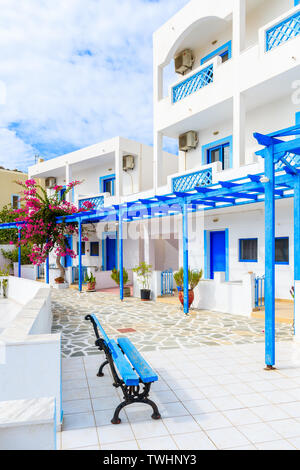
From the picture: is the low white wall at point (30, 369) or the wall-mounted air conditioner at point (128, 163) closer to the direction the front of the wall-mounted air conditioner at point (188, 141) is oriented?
the low white wall

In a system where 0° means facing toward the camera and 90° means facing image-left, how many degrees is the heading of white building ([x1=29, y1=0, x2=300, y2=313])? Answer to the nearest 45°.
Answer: approximately 45°

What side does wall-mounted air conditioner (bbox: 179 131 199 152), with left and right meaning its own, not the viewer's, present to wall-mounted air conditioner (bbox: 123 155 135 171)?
right

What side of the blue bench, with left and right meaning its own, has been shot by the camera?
right

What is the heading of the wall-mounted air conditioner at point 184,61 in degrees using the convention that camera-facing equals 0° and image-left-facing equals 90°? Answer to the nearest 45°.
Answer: approximately 45°

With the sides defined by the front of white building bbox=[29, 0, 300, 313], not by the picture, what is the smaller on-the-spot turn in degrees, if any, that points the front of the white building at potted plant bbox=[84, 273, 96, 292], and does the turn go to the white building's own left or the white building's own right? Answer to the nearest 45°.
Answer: approximately 90° to the white building's own right

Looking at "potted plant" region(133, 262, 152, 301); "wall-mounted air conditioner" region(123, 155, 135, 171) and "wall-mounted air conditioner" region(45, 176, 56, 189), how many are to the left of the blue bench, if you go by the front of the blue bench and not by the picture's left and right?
3

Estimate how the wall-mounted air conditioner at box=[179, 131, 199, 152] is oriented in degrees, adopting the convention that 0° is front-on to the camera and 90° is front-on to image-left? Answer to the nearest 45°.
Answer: approximately 45°

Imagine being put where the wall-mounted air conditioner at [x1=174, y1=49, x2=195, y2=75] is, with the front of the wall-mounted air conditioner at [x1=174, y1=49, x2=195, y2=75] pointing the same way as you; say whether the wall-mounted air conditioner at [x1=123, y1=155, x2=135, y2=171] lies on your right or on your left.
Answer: on your right
